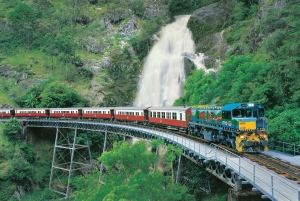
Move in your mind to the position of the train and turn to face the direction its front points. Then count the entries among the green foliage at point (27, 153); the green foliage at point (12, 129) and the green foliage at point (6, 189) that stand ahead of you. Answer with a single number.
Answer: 0

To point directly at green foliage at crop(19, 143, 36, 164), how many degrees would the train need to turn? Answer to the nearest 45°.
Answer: approximately 180°

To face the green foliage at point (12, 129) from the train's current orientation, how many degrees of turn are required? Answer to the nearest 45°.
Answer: approximately 180°

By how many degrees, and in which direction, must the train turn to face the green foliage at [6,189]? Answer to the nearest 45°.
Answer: approximately 180°

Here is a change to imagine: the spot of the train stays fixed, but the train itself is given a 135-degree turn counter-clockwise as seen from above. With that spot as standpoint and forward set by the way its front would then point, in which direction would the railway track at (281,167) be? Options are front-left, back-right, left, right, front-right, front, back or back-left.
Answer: back
